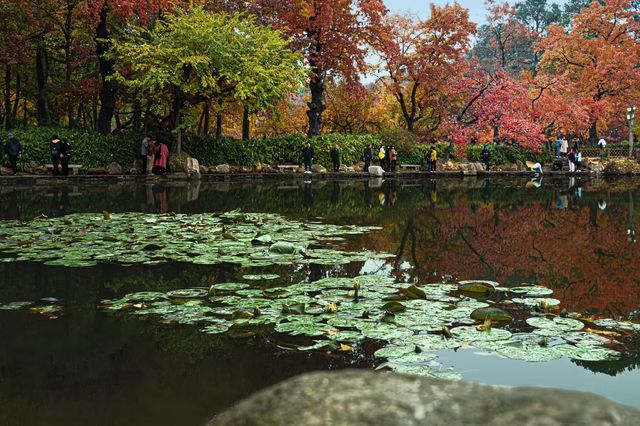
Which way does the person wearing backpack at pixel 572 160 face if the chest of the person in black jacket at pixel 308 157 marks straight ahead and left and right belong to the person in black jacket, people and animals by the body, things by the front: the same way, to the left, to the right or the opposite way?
the opposite way

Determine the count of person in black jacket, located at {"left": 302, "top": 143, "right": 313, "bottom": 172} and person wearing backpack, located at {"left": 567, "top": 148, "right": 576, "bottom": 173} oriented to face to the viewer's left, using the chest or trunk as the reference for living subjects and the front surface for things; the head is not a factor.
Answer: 0

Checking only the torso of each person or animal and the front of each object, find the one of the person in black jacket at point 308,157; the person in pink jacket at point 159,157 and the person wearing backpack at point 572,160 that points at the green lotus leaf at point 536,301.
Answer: the person in black jacket

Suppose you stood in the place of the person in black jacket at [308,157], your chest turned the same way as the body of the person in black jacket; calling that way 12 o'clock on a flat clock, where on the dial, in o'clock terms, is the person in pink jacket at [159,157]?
The person in pink jacket is roughly at 2 o'clock from the person in black jacket.

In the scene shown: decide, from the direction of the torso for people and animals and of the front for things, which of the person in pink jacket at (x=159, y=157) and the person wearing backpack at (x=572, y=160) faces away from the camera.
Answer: the person wearing backpack

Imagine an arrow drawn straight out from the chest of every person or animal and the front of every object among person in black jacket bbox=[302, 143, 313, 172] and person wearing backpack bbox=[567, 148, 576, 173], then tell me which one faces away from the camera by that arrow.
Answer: the person wearing backpack

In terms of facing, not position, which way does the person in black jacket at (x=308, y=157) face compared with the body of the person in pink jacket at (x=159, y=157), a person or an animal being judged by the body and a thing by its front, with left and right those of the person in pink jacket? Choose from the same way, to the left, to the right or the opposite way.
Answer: to the left

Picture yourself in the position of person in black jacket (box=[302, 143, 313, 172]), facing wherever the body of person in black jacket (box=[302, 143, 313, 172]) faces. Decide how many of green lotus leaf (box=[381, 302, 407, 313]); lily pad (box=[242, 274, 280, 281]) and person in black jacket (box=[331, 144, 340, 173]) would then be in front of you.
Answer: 2

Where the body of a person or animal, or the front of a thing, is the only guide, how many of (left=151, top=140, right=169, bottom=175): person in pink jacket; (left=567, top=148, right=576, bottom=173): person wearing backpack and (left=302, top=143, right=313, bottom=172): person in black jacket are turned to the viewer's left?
1

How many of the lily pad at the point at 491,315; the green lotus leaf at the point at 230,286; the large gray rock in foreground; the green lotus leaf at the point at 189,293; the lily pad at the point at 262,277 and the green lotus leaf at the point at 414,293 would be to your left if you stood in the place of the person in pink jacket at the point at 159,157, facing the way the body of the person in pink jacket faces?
6

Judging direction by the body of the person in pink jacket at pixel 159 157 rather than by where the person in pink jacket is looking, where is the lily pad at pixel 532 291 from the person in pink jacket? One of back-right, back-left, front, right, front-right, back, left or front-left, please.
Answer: left

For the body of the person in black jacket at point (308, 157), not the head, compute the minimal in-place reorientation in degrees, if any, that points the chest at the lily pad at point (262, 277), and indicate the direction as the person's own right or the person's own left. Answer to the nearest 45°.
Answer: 0° — they already face it

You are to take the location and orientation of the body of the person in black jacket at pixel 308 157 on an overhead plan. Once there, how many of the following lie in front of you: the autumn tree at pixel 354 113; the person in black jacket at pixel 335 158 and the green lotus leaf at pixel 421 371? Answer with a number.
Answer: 1

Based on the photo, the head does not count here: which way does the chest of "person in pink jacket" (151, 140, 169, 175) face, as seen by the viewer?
to the viewer's left

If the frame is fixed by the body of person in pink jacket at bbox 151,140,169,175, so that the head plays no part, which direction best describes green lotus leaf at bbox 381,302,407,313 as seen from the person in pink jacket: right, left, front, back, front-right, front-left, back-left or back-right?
left

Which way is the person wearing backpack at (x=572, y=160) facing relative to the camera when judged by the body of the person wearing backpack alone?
away from the camera

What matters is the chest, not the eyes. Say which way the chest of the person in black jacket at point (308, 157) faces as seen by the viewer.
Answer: toward the camera

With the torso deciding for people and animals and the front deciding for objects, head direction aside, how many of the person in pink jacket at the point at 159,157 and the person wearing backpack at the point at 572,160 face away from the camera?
1

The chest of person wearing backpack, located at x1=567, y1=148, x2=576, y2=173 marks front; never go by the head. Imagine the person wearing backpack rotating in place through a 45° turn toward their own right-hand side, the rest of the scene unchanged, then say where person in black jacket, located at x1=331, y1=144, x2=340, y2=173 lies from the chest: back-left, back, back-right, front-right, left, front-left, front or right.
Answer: back

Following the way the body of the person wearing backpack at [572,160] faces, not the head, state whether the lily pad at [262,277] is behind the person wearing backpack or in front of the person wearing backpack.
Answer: behind

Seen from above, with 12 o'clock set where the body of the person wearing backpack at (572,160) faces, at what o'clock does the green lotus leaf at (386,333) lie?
The green lotus leaf is roughly at 6 o'clock from the person wearing backpack.
